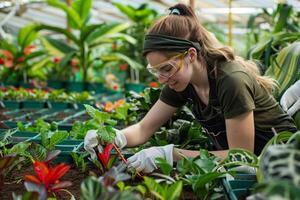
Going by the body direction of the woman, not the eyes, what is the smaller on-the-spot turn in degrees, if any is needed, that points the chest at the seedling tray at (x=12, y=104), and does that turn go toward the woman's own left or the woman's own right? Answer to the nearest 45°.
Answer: approximately 90° to the woman's own right

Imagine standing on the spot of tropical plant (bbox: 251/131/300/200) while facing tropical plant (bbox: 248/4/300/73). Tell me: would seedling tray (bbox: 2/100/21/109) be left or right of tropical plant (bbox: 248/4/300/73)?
left

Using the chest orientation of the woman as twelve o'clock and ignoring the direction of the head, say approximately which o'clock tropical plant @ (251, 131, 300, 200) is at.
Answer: The tropical plant is roughly at 10 o'clock from the woman.

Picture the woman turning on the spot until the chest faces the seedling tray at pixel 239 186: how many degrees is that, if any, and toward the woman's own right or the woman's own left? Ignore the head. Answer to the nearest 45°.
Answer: approximately 45° to the woman's own left

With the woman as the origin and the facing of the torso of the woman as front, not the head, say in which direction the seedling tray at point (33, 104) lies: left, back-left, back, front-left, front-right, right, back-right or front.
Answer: right

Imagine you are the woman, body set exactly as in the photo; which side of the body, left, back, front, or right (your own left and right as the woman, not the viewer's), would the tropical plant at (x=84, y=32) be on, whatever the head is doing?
right

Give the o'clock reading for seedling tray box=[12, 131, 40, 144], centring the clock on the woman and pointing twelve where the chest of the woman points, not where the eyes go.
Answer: The seedling tray is roughly at 2 o'clock from the woman.

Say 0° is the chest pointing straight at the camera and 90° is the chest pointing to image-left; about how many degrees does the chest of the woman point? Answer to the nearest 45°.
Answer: approximately 45°

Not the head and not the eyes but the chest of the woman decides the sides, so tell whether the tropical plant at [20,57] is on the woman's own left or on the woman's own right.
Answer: on the woman's own right

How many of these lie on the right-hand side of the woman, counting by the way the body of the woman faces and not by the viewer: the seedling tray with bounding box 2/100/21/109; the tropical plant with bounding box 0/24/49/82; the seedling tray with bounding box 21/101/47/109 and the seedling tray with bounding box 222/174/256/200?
3

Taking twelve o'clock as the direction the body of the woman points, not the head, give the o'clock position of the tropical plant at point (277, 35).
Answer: The tropical plant is roughly at 5 o'clock from the woman.
